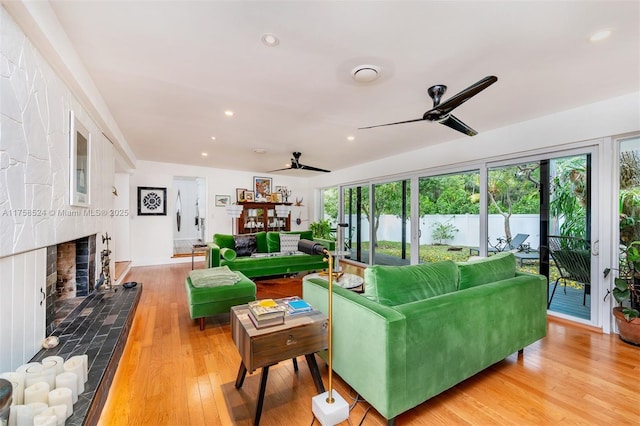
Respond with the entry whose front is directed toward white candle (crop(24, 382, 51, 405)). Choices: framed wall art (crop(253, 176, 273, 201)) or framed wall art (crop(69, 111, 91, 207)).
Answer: framed wall art (crop(253, 176, 273, 201))

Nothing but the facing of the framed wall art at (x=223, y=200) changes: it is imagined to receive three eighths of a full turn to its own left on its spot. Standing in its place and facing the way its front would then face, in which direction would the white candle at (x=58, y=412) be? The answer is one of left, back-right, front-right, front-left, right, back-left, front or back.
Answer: back-right

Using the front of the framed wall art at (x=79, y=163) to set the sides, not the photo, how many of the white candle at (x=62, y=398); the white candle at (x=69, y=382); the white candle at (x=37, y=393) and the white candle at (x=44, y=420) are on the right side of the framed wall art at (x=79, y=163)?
4

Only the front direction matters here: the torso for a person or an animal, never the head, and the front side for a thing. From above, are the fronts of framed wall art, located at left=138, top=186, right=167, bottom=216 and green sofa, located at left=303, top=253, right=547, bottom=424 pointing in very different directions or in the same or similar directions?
very different directions

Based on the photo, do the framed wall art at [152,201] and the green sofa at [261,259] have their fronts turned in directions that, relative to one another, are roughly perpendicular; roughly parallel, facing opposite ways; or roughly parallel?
roughly parallel

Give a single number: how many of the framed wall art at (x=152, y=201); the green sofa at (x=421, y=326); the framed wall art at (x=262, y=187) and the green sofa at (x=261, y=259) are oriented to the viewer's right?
0

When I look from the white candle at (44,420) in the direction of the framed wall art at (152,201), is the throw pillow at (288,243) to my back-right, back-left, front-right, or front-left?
front-right

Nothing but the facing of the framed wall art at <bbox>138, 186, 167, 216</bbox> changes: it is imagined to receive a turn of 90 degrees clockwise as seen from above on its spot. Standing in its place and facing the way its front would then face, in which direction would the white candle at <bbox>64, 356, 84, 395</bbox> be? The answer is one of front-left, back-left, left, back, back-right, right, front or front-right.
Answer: left

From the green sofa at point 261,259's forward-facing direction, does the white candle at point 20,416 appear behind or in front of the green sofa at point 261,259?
in front

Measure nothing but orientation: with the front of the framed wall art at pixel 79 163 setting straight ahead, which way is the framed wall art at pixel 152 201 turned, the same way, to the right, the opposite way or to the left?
to the right

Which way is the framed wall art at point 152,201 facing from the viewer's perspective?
toward the camera

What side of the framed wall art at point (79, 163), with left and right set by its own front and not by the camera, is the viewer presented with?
right

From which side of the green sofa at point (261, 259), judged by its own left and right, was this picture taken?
front

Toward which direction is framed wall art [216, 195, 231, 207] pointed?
toward the camera
